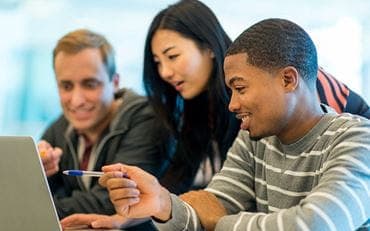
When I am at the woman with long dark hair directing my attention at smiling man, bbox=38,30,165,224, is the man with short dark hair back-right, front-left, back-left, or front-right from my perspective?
back-left

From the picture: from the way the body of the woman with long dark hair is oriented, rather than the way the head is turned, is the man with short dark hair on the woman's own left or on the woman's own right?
on the woman's own left

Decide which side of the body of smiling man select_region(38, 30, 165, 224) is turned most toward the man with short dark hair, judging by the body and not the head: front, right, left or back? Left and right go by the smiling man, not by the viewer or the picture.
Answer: left

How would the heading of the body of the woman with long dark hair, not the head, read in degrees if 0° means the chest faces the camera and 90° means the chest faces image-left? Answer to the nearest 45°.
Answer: approximately 45°

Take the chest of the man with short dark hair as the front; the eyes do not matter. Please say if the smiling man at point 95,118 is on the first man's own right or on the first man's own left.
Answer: on the first man's own right
